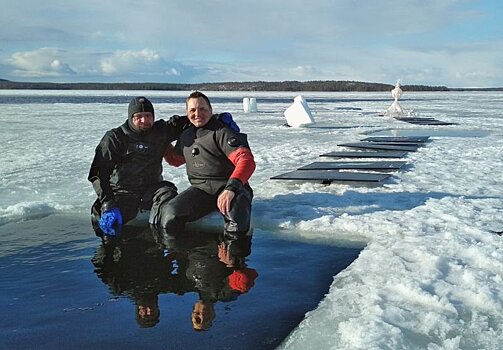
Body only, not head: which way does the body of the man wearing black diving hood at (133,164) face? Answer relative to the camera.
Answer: toward the camera

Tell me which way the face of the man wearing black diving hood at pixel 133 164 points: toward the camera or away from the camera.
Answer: toward the camera
